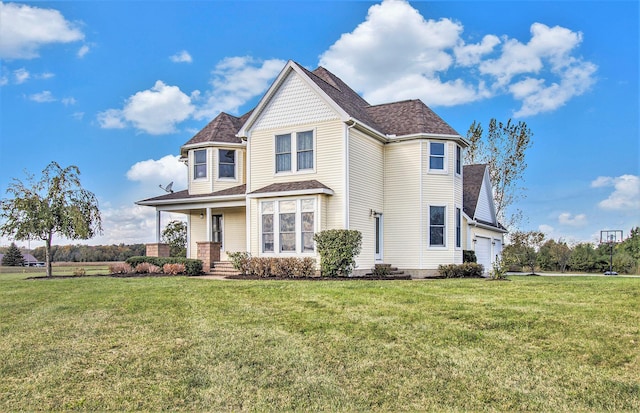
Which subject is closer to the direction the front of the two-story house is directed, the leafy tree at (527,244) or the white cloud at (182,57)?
the white cloud

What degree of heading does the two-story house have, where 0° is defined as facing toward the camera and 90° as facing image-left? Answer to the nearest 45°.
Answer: approximately 45°

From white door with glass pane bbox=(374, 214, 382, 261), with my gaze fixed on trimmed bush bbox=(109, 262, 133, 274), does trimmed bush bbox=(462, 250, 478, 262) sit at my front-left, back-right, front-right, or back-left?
back-right

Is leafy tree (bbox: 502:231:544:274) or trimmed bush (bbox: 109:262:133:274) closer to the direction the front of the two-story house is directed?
the trimmed bush

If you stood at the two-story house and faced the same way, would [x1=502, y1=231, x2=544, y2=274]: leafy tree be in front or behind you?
behind

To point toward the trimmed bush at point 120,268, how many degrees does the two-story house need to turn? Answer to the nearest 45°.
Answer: approximately 45° to its right
